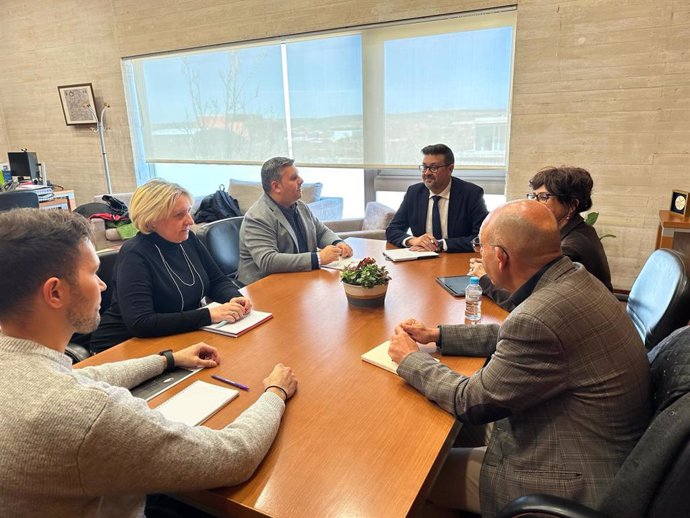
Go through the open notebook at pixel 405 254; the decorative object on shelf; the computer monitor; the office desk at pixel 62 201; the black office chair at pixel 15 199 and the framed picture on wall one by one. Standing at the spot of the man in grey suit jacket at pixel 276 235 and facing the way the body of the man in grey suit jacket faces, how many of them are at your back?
4

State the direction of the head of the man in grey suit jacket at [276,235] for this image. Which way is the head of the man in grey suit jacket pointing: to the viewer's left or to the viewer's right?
to the viewer's right

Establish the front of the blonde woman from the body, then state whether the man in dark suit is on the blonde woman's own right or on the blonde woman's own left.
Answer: on the blonde woman's own left

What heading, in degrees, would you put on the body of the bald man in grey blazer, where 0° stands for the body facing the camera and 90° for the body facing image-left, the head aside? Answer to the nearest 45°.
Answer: approximately 135°

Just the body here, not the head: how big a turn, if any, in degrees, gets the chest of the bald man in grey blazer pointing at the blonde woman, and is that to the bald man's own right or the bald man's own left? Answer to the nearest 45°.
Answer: approximately 45° to the bald man's own left

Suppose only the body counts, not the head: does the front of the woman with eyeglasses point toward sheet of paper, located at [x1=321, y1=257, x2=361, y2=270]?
yes

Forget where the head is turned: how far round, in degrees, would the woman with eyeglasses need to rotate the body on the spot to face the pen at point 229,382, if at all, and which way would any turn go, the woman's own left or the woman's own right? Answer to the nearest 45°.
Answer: approximately 45° to the woman's own left

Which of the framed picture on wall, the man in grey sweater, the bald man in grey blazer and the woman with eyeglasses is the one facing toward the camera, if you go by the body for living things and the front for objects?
the framed picture on wall

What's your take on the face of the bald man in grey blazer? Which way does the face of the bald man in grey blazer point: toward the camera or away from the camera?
away from the camera

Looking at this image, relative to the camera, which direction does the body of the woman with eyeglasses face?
to the viewer's left

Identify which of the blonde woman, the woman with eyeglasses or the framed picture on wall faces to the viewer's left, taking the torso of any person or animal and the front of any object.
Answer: the woman with eyeglasses

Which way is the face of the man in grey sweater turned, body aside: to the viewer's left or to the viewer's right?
to the viewer's right

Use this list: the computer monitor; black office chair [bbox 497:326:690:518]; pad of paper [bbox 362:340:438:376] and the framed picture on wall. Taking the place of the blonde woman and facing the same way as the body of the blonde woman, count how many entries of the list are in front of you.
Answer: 2
